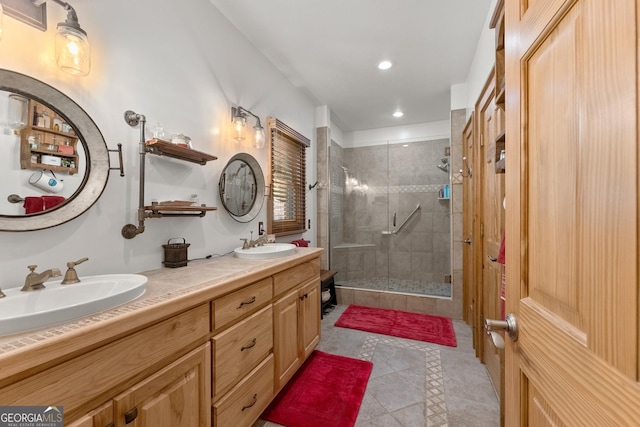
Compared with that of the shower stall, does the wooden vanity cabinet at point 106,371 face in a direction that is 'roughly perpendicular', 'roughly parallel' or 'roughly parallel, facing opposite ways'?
roughly perpendicular

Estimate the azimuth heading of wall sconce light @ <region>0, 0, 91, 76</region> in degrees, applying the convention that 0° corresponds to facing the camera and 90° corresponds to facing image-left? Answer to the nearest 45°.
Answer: approximately 315°

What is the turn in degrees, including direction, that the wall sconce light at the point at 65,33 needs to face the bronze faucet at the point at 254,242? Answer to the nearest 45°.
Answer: approximately 45° to its left

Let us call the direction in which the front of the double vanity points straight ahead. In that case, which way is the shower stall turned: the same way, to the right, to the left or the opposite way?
to the right

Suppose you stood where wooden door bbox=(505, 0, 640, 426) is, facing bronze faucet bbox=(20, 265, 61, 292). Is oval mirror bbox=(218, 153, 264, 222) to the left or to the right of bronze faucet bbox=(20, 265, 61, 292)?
right

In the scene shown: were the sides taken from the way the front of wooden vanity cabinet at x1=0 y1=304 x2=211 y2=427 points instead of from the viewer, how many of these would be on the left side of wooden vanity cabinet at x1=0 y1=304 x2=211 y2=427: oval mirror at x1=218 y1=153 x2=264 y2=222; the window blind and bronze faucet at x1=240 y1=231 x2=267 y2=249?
3

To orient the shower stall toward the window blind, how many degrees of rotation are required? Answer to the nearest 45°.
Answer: approximately 45° to its right

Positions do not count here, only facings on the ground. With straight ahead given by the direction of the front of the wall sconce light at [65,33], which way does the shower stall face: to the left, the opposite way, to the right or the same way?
to the right

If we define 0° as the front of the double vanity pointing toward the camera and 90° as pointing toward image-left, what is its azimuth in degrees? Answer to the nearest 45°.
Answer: approximately 315°

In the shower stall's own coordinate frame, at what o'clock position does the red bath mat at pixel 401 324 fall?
The red bath mat is roughly at 12 o'clock from the shower stall.

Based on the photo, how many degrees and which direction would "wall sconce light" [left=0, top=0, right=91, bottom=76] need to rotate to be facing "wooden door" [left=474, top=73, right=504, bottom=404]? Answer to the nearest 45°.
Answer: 0° — it already faces it

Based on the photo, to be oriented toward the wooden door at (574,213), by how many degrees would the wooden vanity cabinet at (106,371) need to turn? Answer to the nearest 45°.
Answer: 0° — it already faces it
